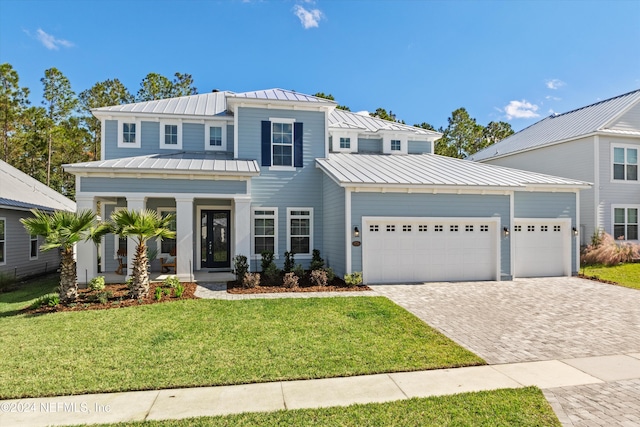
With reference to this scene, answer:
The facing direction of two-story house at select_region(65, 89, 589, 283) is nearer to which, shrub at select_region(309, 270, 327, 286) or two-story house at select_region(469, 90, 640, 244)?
the shrub

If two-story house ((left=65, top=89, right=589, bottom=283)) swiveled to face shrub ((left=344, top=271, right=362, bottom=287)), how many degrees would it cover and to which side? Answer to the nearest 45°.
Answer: approximately 45° to its left

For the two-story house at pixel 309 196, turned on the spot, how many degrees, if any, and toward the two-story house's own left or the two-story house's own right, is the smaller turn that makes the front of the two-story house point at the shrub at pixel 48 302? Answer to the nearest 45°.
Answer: approximately 45° to the two-story house's own right

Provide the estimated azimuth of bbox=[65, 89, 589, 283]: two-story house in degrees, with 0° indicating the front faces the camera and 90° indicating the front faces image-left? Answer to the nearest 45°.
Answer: approximately 0°

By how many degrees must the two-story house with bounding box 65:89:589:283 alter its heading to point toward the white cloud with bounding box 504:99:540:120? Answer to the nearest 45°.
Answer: approximately 135° to its left

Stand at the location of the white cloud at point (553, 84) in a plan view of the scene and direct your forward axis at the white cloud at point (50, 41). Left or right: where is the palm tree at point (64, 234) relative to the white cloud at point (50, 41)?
left

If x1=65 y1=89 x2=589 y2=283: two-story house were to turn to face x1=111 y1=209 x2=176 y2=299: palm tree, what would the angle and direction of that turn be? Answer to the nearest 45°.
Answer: approximately 45° to its right

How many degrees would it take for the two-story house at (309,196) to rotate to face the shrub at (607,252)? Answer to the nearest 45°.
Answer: approximately 90° to its left

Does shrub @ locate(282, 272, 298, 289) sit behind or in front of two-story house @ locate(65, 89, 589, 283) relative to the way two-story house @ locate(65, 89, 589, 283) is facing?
in front

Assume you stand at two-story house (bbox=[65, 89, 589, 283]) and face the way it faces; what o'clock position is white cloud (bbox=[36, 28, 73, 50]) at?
The white cloud is roughly at 4 o'clock from the two-story house.
